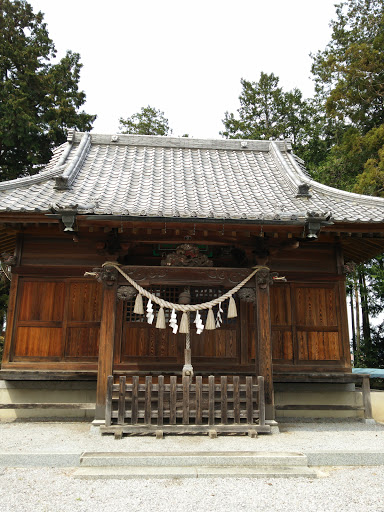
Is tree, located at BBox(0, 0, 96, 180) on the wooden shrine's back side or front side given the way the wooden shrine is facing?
on the back side

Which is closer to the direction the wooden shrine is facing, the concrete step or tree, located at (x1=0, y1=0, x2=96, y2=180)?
the concrete step

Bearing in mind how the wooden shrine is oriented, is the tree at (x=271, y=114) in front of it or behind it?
behind

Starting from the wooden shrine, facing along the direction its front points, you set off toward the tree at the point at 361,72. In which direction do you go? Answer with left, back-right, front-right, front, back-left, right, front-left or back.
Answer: back-left

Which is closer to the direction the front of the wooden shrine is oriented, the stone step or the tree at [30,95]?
the stone step

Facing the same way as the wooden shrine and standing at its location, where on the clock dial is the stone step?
The stone step is roughly at 12 o'clock from the wooden shrine.

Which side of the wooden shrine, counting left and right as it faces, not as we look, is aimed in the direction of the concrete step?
front

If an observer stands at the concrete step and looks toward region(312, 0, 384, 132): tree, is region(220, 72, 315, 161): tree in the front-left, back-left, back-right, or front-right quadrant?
front-left

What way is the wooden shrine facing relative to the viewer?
toward the camera

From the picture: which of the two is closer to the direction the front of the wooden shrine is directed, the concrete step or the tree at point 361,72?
the concrete step
